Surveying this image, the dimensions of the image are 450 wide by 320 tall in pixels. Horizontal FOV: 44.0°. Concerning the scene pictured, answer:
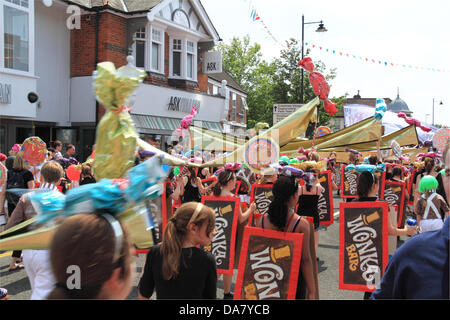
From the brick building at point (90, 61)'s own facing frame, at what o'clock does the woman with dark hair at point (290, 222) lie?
The woman with dark hair is roughly at 1 o'clock from the brick building.

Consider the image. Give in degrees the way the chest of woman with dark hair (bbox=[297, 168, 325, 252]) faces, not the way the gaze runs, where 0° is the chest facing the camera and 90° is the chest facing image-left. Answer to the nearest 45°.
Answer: approximately 180°

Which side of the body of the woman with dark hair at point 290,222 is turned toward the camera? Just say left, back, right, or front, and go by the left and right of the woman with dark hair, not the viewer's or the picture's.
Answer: back

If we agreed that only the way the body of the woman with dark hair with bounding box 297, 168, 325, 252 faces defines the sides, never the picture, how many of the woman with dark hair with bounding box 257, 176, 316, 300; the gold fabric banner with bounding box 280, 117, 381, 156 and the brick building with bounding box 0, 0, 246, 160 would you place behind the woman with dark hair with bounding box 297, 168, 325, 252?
1

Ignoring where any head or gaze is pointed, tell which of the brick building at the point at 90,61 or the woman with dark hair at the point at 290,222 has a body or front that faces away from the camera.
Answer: the woman with dark hair

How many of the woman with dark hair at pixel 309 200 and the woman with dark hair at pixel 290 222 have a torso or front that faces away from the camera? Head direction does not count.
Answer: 2

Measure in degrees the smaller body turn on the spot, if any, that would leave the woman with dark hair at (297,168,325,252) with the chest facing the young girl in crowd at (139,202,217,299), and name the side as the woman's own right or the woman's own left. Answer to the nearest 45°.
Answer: approximately 180°

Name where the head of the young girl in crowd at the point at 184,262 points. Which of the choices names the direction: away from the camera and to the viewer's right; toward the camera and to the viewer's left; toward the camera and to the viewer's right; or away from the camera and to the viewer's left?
away from the camera and to the viewer's right

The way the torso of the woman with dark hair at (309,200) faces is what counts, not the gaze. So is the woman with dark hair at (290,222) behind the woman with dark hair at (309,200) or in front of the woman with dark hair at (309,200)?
behind

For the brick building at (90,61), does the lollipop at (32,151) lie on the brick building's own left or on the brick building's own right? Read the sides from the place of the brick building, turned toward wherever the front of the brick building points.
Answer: on the brick building's own right

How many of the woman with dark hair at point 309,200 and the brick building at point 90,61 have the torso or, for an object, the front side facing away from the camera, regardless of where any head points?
1

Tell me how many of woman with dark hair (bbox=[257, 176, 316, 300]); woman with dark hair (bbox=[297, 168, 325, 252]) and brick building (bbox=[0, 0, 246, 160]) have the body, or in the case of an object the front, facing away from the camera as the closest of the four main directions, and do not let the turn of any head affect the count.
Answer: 2

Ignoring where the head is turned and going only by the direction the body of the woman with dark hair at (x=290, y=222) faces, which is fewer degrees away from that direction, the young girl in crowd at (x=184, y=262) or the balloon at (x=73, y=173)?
the balloon

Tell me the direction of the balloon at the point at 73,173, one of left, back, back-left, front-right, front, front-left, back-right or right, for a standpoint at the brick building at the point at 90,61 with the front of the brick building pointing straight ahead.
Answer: front-right
